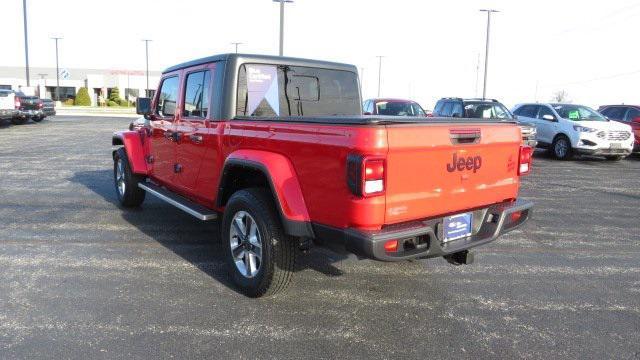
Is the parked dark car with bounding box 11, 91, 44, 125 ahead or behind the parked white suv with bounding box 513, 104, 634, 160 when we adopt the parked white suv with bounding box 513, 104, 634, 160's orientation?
behind

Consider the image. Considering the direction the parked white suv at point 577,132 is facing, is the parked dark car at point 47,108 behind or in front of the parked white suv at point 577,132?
behind

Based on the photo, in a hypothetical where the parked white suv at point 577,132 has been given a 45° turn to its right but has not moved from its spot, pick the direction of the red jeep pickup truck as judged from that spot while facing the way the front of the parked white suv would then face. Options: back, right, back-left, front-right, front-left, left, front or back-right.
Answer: front

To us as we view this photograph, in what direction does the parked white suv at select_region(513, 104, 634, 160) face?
facing the viewer and to the right of the viewer

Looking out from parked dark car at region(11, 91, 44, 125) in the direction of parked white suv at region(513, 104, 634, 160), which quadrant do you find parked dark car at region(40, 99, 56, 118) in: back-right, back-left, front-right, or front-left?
back-left

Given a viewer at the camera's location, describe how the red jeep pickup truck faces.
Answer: facing away from the viewer and to the left of the viewer

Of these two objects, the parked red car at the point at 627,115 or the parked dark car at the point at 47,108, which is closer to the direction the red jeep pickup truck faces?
the parked dark car

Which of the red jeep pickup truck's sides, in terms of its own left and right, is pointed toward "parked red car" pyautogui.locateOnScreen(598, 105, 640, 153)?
right

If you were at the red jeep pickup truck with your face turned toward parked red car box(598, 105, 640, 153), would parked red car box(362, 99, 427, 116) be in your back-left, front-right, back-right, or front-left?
front-left

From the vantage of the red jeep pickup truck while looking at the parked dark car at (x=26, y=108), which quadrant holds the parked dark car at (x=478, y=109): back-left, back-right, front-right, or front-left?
front-right

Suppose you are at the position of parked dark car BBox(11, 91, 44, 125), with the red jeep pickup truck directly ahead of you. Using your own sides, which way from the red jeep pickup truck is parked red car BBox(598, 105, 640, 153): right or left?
left
